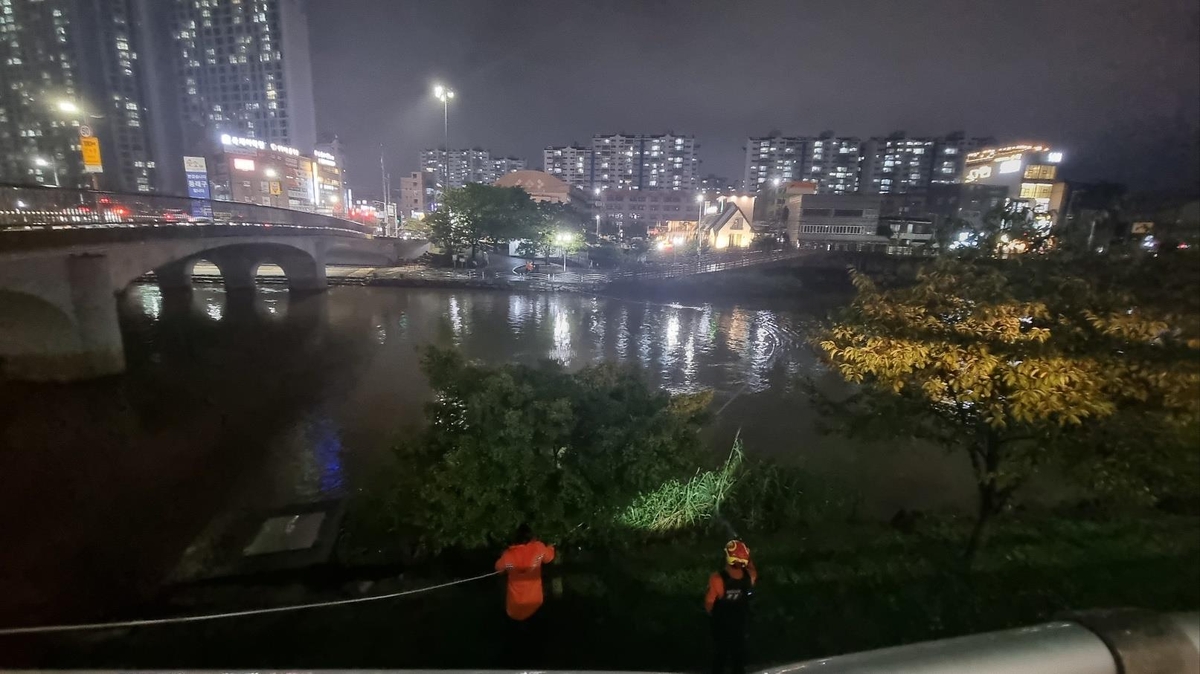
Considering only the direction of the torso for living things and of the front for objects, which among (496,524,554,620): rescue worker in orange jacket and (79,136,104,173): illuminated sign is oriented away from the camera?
the rescue worker in orange jacket

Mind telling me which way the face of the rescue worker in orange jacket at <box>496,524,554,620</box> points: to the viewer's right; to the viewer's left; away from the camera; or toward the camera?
away from the camera

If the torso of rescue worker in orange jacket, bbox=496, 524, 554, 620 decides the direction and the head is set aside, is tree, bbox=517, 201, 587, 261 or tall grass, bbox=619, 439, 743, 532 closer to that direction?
the tree

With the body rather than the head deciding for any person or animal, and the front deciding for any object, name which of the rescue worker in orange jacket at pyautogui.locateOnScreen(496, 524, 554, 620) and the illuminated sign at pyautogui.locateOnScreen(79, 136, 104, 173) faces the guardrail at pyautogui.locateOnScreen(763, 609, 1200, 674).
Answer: the illuminated sign

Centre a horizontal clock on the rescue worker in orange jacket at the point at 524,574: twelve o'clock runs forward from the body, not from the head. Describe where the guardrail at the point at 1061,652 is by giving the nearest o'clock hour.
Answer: The guardrail is roughly at 5 o'clock from the rescue worker in orange jacket.

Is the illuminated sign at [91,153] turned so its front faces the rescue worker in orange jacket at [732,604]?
yes

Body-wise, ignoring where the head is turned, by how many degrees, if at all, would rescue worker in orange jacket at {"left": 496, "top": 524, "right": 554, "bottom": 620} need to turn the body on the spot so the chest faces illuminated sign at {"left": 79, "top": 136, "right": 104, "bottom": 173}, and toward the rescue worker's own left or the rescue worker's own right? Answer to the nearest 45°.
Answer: approximately 45° to the rescue worker's own left

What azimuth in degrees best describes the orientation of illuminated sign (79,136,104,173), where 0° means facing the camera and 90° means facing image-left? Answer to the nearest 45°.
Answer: approximately 0°

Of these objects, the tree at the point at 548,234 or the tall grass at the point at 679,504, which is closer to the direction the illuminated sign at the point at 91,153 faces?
the tall grass

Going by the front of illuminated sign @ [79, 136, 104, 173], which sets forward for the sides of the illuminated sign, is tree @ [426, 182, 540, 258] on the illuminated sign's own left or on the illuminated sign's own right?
on the illuminated sign's own left

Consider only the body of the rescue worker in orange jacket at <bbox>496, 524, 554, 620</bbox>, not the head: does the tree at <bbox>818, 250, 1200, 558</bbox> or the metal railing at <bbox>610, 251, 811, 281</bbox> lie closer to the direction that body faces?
the metal railing

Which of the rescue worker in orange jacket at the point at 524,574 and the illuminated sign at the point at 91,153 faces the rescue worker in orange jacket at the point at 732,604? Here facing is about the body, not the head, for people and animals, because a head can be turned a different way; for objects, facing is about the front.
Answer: the illuminated sign

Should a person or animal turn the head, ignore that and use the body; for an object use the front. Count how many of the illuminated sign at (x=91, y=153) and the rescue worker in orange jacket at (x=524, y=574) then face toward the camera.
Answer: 1

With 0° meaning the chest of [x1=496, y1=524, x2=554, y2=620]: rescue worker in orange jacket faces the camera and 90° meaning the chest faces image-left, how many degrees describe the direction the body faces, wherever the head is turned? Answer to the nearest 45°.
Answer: approximately 180°
